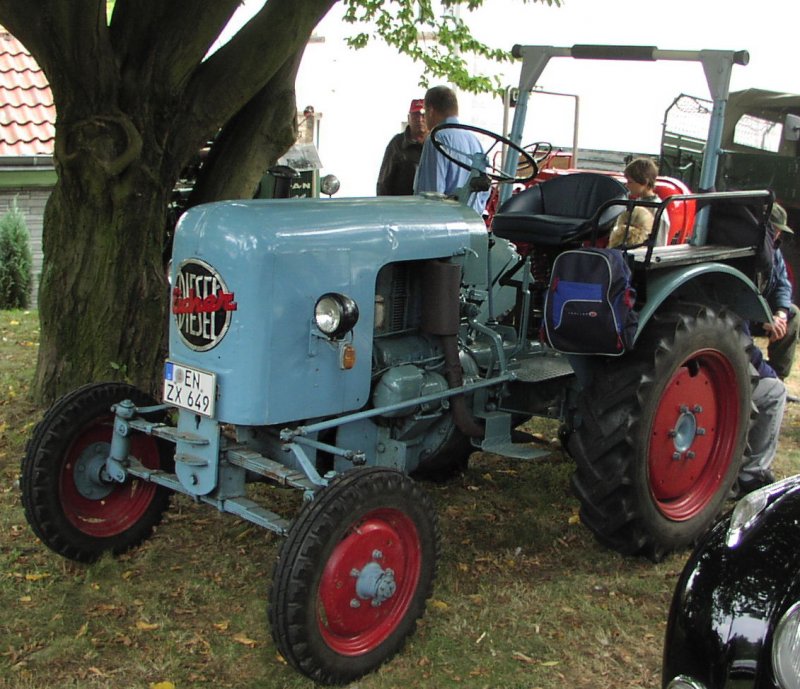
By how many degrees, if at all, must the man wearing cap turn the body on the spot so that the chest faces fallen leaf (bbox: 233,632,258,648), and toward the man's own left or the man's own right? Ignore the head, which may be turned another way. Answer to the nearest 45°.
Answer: approximately 45° to the man's own right

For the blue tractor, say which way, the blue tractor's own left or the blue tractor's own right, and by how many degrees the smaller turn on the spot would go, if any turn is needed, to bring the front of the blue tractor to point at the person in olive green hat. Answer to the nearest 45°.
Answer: approximately 180°

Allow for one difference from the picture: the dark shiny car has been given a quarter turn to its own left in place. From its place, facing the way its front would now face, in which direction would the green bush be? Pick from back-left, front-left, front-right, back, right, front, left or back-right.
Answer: back

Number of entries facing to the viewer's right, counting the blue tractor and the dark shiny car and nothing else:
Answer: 0

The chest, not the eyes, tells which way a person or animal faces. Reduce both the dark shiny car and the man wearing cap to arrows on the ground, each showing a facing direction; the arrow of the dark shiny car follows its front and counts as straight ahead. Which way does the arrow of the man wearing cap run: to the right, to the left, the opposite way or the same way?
to the left

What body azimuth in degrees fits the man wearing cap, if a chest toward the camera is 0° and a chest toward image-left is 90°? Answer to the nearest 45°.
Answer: approximately 315°

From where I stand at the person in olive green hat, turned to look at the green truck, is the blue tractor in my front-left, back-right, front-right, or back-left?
back-left
